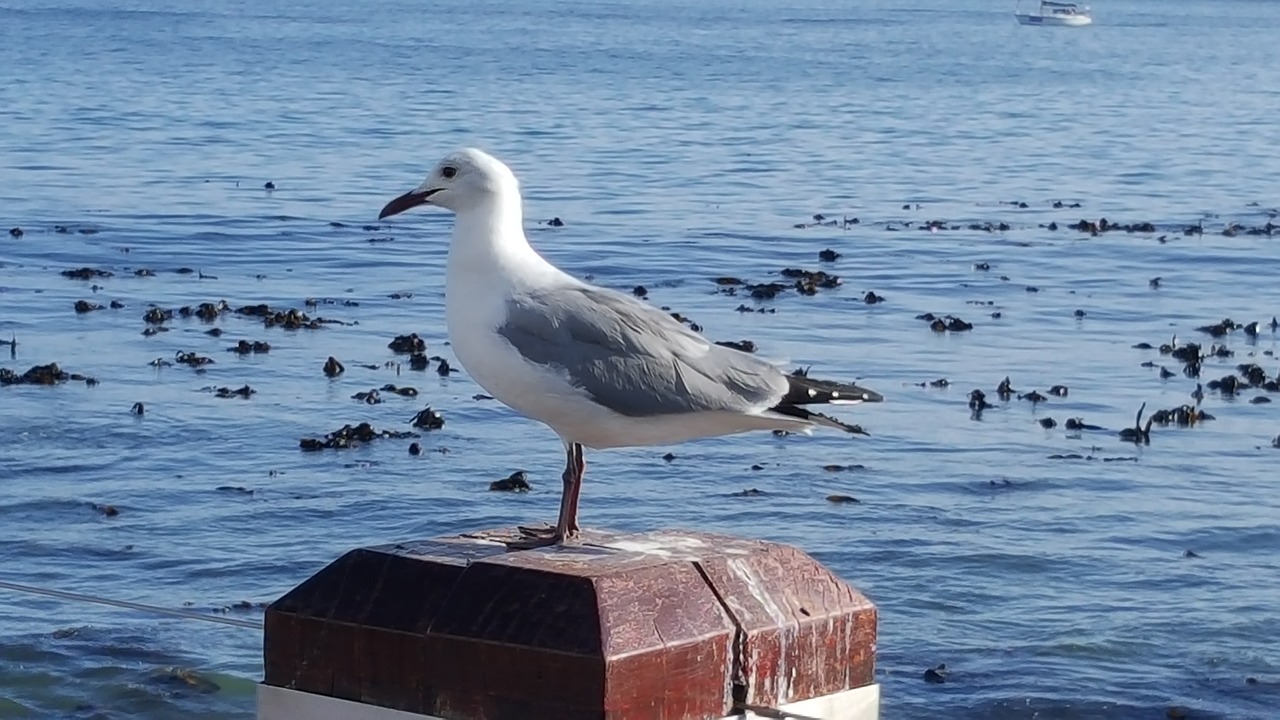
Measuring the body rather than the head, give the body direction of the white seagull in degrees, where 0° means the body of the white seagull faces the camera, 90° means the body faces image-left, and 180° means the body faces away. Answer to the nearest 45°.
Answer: approximately 90°

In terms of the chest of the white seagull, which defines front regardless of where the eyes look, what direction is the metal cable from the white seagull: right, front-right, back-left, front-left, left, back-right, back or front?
front-left
